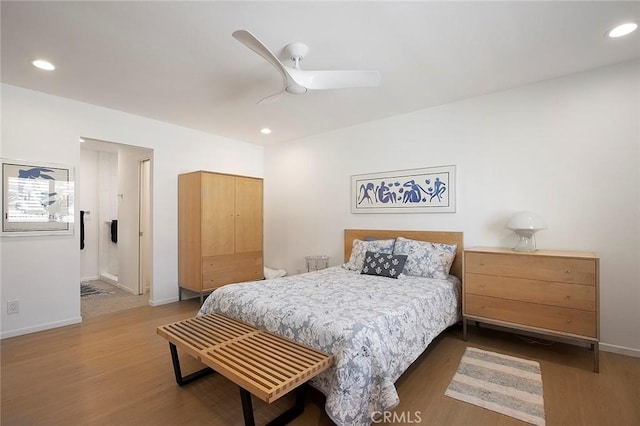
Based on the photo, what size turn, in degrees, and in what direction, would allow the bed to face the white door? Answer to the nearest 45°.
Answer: approximately 90° to its right

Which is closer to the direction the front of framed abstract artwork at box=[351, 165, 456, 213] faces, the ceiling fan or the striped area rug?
the ceiling fan

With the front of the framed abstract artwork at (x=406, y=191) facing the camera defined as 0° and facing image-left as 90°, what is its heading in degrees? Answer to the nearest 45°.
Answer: approximately 45°

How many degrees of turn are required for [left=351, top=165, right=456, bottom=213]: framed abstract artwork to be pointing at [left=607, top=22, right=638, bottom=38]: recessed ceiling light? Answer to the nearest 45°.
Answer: approximately 90° to its left

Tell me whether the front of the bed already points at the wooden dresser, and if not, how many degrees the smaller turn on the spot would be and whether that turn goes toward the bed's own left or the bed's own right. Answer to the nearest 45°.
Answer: approximately 135° to the bed's own left

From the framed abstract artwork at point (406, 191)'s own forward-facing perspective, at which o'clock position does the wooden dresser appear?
The wooden dresser is roughly at 9 o'clock from the framed abstract artwork.

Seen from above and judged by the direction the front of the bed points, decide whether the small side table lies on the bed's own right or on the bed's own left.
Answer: on the bed's own right
